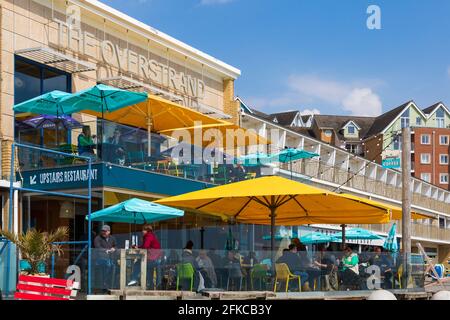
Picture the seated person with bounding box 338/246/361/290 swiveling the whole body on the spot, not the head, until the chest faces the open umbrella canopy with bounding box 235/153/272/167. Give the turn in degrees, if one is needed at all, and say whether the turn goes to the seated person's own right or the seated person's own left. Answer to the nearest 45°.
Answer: approximately 135° to the seated person's own right

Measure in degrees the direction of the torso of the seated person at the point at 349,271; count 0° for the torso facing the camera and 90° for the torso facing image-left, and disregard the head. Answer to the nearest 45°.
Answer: approximately 45°

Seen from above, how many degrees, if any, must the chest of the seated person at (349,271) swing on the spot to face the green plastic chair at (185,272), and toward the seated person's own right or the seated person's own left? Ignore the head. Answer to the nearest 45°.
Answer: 0° — they already face it
